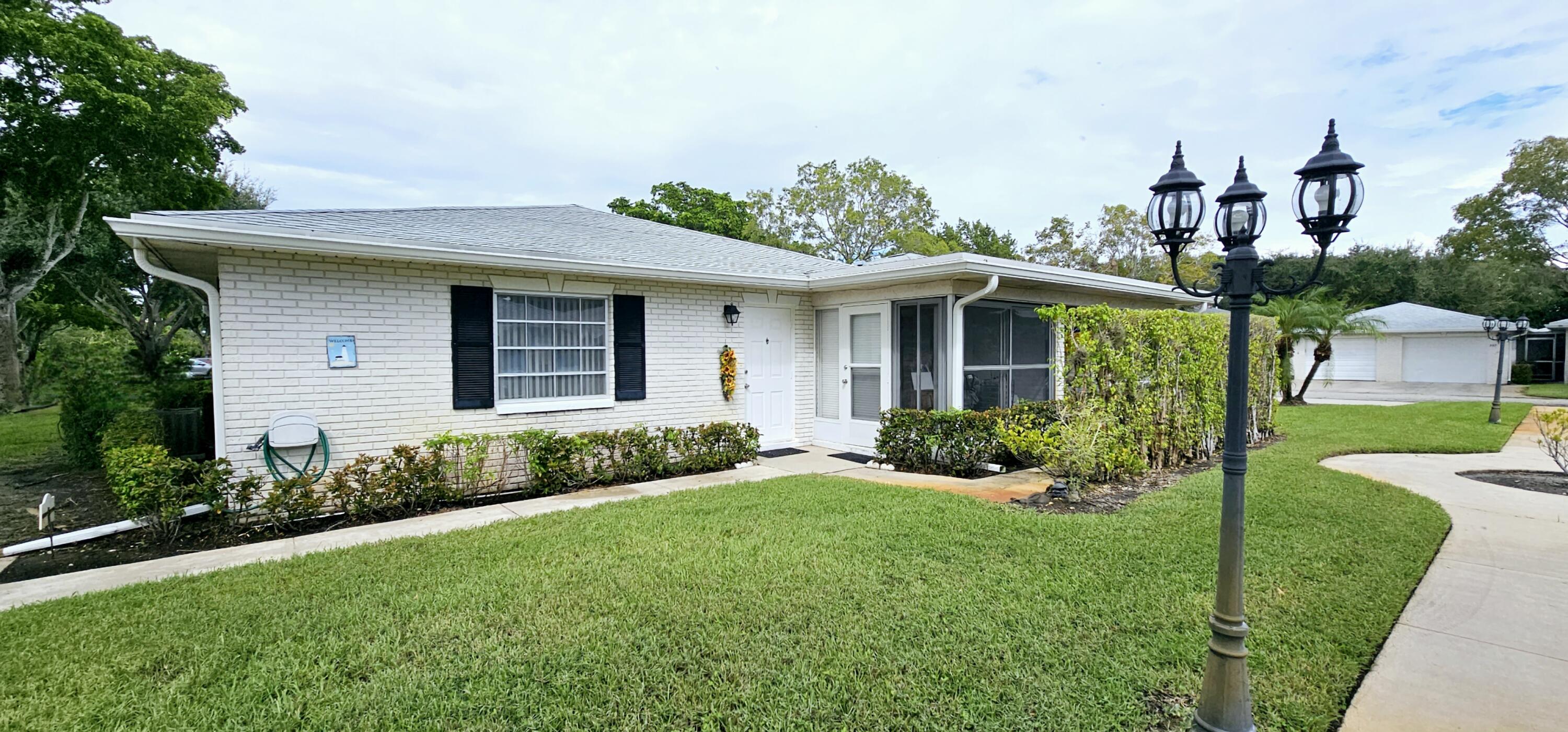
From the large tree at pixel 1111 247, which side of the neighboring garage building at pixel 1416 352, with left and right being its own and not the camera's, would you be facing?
right

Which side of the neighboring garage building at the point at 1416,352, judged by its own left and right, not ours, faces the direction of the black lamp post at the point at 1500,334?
front

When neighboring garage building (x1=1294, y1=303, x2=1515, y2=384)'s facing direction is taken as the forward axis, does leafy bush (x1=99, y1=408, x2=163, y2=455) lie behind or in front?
in front

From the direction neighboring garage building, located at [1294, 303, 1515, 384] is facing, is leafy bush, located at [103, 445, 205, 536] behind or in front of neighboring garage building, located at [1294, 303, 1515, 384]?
in front

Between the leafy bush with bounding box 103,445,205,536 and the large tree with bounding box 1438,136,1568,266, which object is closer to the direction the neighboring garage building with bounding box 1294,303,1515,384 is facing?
the leafy bush

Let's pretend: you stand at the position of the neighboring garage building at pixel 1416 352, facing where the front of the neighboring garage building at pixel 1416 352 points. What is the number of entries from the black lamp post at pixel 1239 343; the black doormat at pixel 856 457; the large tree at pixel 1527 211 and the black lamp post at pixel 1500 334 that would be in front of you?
3

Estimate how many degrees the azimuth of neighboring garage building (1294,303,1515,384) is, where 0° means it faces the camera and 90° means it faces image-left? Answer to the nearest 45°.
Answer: approximately 0°

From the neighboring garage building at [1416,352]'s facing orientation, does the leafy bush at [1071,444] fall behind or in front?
in front

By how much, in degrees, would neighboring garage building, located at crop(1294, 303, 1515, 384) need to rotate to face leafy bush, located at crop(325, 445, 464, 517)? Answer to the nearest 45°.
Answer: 0° — it already faces it

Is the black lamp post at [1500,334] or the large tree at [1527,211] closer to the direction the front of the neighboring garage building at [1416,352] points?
the black lamp post

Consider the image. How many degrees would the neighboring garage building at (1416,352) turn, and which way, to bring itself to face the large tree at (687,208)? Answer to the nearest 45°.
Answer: approximately 45° to its right
